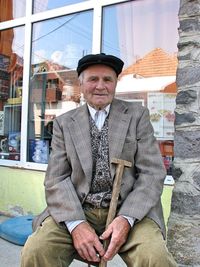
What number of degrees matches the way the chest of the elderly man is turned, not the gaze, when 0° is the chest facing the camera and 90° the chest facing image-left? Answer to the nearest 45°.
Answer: approximately 0°

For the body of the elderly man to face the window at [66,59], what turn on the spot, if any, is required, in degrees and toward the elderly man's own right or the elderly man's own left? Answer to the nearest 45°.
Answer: approximately 180°
